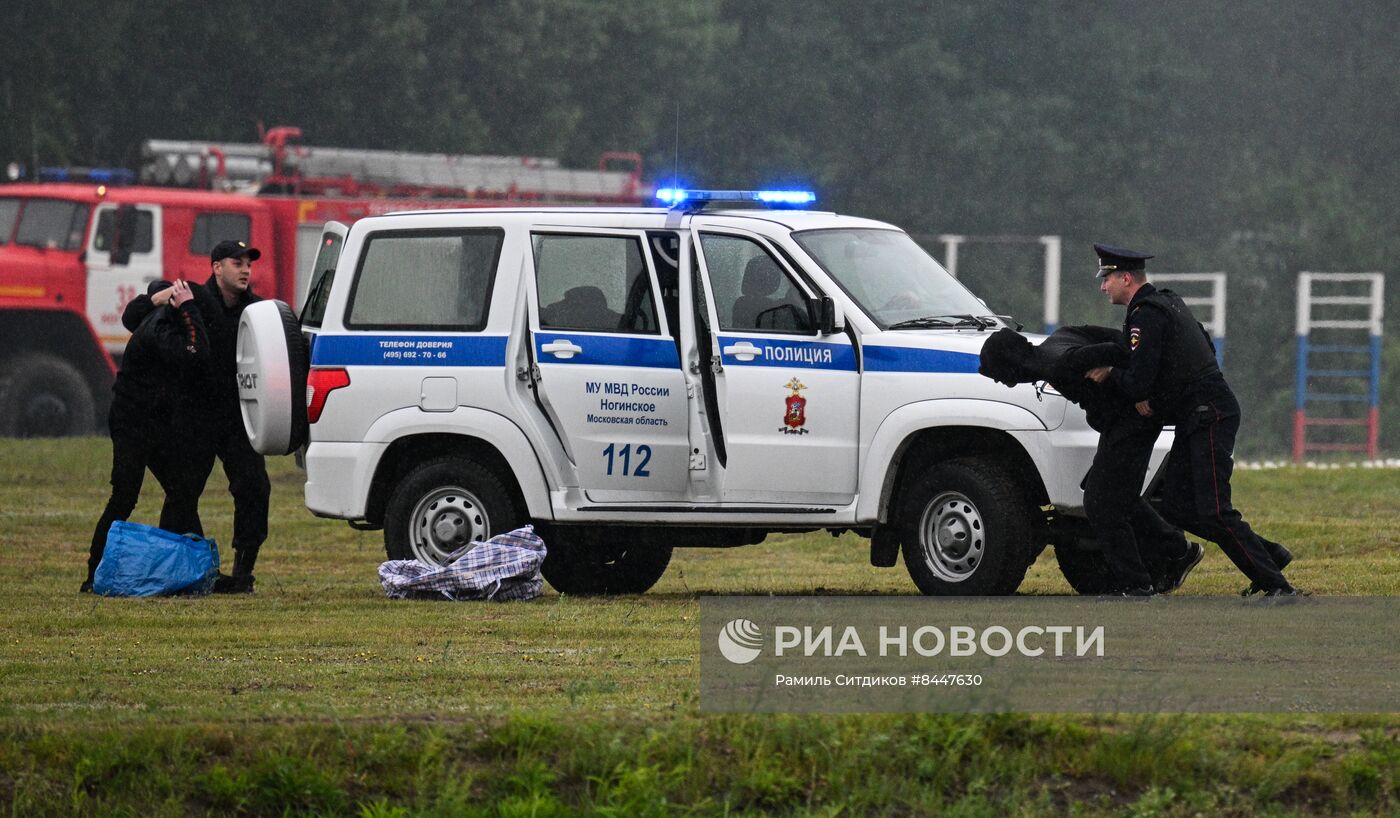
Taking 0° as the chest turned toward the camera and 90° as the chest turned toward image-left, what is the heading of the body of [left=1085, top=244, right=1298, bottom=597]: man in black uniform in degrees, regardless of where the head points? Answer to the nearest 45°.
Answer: approximately 90°

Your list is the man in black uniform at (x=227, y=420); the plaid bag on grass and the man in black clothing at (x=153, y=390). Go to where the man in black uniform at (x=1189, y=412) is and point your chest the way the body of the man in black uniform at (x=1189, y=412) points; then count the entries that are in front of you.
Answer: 3

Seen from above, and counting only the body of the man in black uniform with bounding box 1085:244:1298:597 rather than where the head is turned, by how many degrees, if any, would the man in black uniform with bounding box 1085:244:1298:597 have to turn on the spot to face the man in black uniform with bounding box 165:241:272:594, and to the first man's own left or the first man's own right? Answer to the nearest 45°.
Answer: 0° — they already face them

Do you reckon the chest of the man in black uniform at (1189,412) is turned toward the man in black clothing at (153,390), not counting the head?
yes

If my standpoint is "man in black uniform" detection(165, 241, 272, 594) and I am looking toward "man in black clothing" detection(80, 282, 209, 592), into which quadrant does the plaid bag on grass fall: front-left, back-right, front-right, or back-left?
back-left

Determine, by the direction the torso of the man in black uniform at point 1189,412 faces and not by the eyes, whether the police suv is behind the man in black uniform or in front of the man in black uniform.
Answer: in front

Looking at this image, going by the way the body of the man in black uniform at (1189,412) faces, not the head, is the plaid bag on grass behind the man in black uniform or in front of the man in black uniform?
in front

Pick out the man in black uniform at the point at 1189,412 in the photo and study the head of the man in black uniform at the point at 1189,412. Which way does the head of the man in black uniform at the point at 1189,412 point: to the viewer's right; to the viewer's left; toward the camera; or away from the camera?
to the viewer's left

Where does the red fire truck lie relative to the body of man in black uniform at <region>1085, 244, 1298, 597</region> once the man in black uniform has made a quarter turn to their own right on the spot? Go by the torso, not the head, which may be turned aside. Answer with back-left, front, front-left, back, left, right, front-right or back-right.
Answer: front-left
